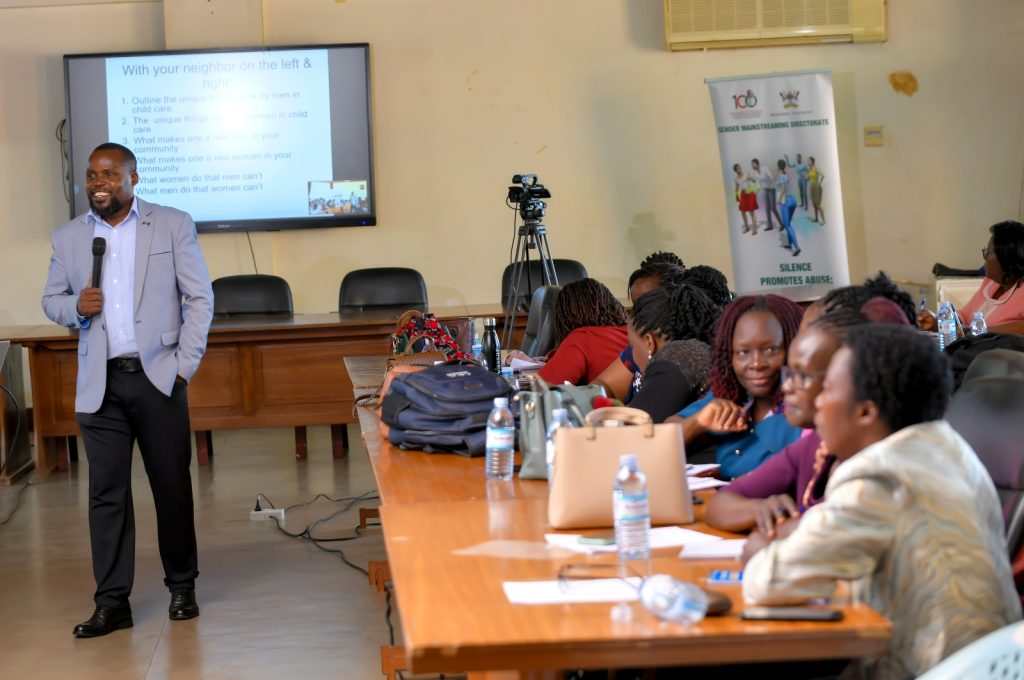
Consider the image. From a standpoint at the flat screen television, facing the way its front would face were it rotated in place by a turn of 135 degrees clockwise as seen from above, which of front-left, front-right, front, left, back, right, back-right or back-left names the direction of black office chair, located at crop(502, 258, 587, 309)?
back

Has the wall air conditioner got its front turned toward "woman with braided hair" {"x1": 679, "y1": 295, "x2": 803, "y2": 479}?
yes

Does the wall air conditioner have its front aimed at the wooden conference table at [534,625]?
yes

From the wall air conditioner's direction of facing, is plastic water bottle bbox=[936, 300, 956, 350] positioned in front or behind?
in front

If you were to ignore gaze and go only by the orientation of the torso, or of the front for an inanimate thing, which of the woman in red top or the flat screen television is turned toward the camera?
the flat screen television

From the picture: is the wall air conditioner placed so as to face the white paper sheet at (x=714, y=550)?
yes

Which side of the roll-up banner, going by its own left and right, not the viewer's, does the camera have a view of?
front

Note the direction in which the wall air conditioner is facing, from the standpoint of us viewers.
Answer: facing the viewer

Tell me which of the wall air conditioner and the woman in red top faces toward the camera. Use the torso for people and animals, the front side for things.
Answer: the wall air conditioner

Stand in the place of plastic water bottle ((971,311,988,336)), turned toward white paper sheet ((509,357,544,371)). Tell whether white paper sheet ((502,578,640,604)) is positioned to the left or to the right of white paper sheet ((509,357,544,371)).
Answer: left

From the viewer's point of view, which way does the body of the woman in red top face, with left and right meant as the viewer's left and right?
facing away from the viewer and to the left of the viewer

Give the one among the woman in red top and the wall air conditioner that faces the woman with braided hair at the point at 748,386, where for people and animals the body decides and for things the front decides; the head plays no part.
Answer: the wall air conditioner

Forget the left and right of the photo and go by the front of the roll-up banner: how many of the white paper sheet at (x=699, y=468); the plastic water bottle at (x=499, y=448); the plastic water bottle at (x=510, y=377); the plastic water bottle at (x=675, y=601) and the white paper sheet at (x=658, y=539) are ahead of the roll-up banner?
5

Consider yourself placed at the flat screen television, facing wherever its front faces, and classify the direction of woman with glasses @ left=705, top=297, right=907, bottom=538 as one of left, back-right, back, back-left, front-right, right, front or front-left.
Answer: front

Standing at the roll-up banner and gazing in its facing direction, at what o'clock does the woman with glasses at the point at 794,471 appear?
The woman with glasses is roughly at 12 o'clock from the roll-up banner.

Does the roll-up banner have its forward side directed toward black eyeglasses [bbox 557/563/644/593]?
yes
